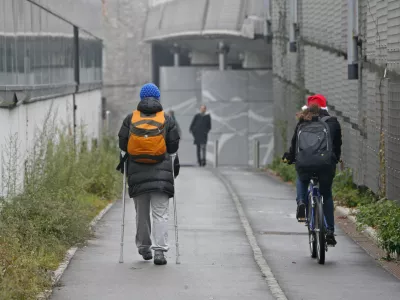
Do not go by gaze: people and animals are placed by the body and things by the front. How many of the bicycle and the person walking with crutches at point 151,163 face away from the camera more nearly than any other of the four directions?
2

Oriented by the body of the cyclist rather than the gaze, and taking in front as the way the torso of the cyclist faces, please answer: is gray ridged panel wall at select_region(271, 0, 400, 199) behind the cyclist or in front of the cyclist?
in front

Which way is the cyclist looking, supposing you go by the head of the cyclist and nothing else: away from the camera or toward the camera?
away from the camera

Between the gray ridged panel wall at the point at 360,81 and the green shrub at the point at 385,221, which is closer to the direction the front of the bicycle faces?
the gray ridged panel wall

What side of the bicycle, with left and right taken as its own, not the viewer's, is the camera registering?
back

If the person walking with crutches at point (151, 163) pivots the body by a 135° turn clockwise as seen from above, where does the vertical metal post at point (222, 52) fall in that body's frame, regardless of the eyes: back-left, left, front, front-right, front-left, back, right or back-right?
back-left

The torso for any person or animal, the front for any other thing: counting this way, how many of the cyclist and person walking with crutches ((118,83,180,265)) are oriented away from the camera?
2

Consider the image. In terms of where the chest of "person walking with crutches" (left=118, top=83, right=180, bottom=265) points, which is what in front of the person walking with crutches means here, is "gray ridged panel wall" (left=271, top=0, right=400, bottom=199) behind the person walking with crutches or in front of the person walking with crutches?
in front

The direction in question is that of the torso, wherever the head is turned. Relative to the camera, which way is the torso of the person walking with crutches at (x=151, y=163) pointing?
away from the camera

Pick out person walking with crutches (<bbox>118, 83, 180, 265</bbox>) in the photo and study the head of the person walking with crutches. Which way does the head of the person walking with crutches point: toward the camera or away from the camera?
away from the camera

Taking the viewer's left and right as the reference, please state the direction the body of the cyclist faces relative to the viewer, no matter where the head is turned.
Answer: facing away from the viewer

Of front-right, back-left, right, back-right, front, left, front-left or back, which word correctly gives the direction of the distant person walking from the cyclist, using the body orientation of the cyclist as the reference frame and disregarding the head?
front

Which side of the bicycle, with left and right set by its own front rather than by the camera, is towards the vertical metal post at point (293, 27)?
front

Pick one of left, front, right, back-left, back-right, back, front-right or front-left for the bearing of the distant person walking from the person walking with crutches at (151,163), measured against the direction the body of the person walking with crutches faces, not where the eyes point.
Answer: front
